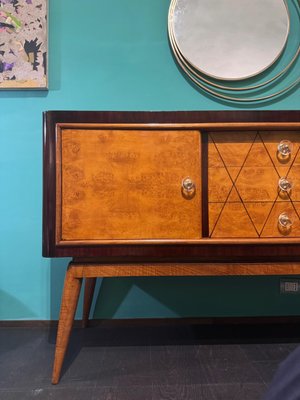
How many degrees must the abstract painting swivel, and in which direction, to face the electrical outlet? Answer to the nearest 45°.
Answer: approximately 90° to its left

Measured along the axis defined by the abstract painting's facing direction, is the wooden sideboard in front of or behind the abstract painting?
in front

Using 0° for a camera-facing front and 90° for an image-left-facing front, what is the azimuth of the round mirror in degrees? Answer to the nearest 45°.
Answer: approximately 0°

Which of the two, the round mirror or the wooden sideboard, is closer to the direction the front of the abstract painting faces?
the wooden sideboard

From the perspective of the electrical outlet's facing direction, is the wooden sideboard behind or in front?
in front

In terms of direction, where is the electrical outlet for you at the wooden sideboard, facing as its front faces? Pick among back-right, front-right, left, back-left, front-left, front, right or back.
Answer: back-left

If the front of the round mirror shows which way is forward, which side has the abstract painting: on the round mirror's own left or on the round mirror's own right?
on the round mirror's own right

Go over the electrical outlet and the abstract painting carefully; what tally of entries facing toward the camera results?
2

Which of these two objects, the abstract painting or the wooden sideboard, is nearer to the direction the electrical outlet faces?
the wooden sideboard
